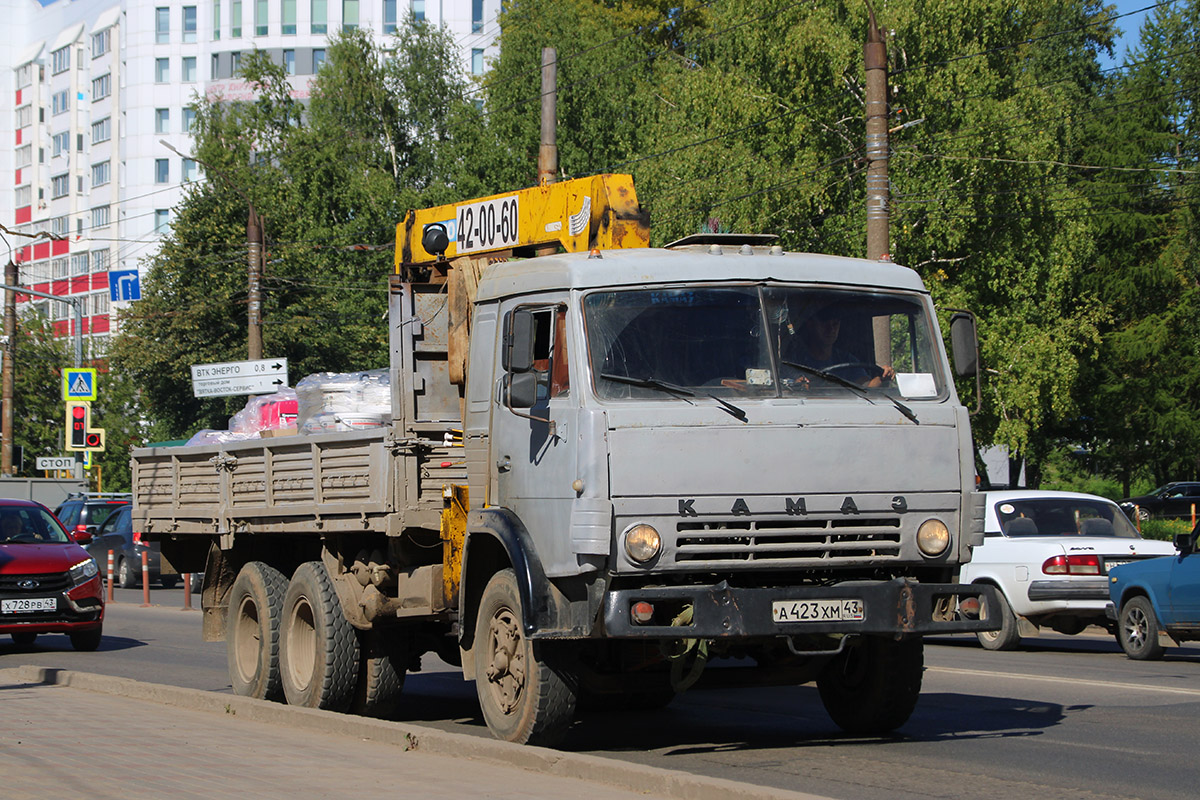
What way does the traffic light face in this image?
toward the camera

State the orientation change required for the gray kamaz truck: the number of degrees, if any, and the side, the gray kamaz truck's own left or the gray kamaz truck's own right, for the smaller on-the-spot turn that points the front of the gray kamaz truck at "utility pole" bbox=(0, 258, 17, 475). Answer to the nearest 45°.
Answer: approximately 180°

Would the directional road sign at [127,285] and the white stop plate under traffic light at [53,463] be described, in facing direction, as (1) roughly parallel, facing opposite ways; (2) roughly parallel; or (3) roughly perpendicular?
roughly parallel

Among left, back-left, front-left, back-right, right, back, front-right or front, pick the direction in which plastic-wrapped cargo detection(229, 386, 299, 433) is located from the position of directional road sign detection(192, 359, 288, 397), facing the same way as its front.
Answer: front

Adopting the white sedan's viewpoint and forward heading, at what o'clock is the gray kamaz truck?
The gray kamaz truck is roughly at 8 o'clock from the white sedan.

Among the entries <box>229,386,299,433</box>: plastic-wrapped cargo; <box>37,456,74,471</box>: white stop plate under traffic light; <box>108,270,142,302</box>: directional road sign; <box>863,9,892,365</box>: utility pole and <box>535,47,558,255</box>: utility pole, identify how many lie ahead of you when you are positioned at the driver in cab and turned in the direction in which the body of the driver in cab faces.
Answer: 0

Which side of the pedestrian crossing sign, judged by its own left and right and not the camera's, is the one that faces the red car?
front

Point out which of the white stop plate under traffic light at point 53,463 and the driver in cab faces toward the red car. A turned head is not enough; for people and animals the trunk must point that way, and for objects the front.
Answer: the white stop plate under traffic light

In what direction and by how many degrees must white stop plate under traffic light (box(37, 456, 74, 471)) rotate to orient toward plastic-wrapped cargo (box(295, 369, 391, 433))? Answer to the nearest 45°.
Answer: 0° — it already faces it

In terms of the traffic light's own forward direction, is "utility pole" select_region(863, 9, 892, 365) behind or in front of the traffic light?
in front

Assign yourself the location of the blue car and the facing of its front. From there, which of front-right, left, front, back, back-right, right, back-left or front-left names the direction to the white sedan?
front

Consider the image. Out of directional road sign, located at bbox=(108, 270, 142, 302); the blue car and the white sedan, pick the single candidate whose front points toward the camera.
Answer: the directional road sign

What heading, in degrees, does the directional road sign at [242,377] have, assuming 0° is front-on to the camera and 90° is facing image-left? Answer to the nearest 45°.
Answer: approximately 0°

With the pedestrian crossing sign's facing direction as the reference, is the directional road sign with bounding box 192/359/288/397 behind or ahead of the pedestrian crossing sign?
ahead

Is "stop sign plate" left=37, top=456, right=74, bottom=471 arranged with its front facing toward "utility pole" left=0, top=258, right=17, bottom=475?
no

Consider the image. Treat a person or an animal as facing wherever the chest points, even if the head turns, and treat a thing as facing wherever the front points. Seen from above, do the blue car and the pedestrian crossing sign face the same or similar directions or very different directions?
very different directions

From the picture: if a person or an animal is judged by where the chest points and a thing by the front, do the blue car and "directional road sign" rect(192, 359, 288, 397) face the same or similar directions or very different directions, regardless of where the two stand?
very different directions

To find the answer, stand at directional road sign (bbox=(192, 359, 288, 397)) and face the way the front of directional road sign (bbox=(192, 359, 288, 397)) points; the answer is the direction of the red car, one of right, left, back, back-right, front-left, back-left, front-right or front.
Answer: front

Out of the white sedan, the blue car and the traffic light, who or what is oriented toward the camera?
the traffic light
